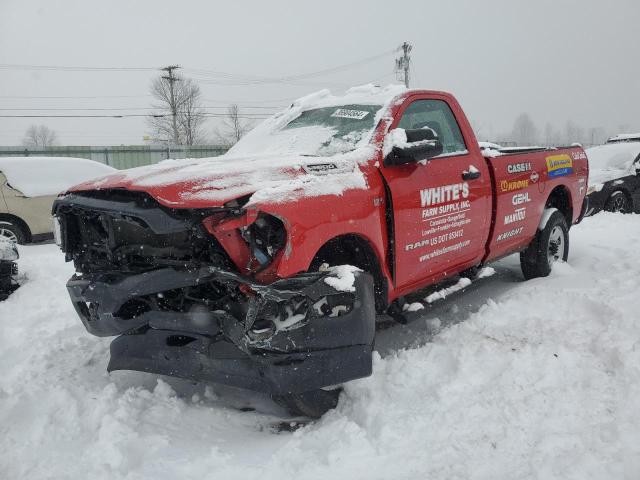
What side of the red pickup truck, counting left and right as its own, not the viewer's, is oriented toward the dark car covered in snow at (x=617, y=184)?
back

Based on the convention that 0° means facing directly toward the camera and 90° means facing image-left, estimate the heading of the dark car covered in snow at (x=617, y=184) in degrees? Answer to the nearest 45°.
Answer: approximately 45°

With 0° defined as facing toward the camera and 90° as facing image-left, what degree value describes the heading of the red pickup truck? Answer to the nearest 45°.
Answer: approximately 45°
